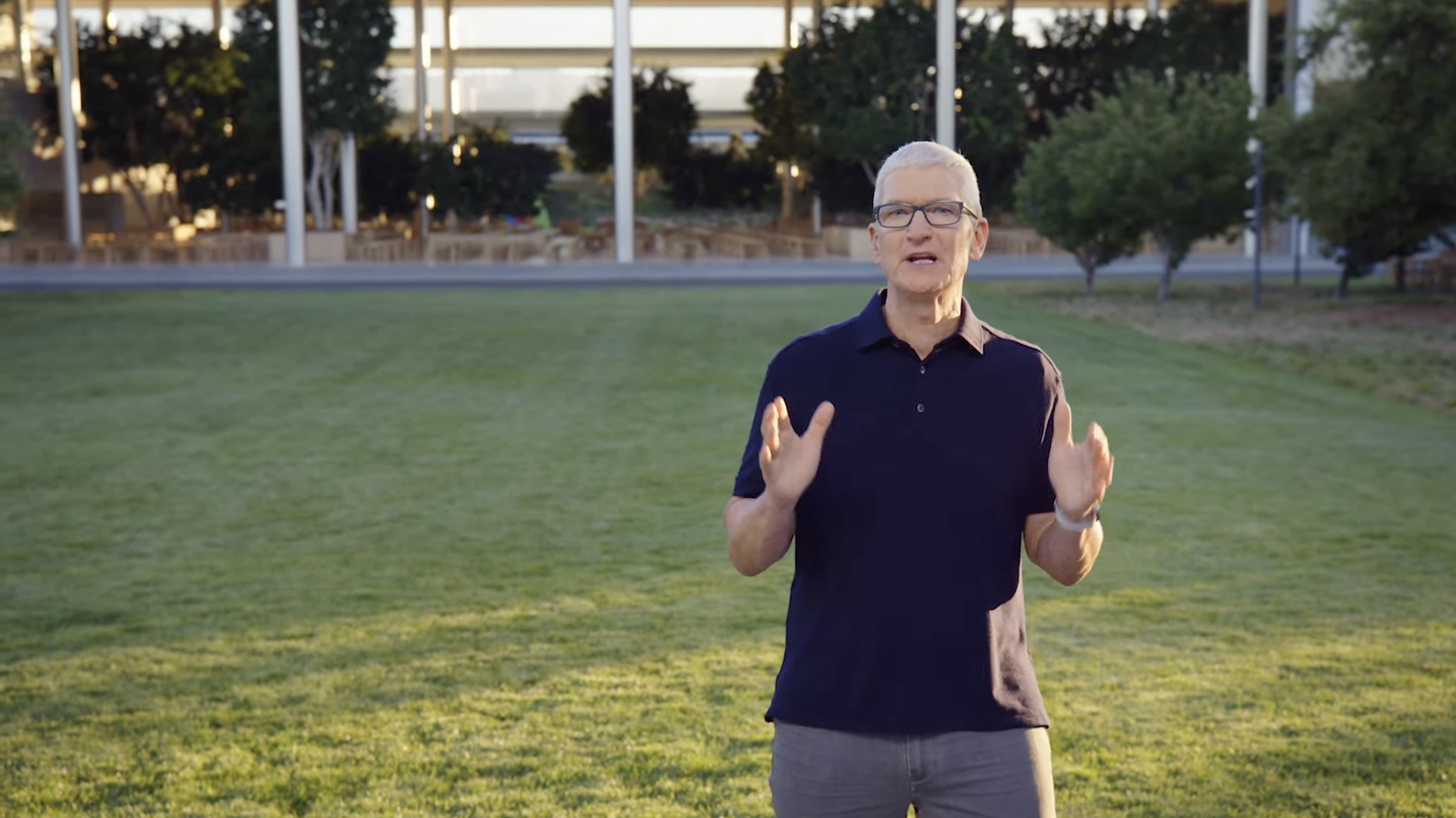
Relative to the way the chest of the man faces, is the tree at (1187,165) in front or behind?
behind

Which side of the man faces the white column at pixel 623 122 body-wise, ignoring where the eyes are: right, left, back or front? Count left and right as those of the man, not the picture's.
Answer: back

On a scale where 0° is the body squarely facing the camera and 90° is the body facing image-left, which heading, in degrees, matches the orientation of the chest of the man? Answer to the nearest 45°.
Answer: approximately 0°

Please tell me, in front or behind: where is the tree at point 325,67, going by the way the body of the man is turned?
behind

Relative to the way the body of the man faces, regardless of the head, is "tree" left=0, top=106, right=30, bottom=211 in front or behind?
behind

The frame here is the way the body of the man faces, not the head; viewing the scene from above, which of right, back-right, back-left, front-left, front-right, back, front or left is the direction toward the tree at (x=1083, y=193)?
back

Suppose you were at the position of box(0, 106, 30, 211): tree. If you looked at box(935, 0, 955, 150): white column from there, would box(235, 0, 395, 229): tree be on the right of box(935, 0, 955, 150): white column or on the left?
left

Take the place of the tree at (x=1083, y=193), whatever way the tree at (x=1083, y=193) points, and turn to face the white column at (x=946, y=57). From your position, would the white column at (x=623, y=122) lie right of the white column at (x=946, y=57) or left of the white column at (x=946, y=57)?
left

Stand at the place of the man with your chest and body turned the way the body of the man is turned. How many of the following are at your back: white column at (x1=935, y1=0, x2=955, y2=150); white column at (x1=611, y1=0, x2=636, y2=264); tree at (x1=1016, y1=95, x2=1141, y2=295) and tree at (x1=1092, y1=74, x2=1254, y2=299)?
4

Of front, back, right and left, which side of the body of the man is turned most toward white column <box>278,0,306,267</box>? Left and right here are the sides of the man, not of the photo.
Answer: back
